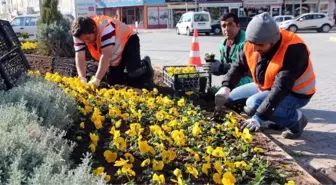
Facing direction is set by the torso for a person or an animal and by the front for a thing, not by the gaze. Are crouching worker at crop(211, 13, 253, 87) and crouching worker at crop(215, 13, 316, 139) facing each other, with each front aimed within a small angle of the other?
no

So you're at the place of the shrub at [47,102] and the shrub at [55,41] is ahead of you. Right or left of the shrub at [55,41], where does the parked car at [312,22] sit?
right

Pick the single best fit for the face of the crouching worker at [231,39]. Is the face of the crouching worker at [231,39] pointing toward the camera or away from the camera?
toward the camera

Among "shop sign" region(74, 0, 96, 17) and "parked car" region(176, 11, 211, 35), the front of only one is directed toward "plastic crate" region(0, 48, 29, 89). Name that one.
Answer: the shop sign

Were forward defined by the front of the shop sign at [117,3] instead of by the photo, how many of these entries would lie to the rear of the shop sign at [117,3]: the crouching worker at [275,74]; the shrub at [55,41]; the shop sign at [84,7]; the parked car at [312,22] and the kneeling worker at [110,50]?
0

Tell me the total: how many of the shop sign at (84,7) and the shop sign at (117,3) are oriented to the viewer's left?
0

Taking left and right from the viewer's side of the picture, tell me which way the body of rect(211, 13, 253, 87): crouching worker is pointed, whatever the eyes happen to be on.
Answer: facing the viewer and to the left of the viewer

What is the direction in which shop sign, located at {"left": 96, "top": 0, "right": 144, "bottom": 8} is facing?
toward the camera

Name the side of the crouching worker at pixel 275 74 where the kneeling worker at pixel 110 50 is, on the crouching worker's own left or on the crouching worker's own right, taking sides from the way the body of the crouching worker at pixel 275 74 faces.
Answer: on the crouching worker's own right

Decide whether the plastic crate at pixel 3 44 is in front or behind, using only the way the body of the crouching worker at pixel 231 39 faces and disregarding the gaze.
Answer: in front

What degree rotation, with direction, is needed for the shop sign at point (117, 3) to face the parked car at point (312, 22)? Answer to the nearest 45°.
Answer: approximately 45° to its left

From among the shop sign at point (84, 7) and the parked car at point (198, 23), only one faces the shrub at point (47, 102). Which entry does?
the shop sign

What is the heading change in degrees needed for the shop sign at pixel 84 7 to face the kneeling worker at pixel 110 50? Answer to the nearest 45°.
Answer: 0° — it already faces them
